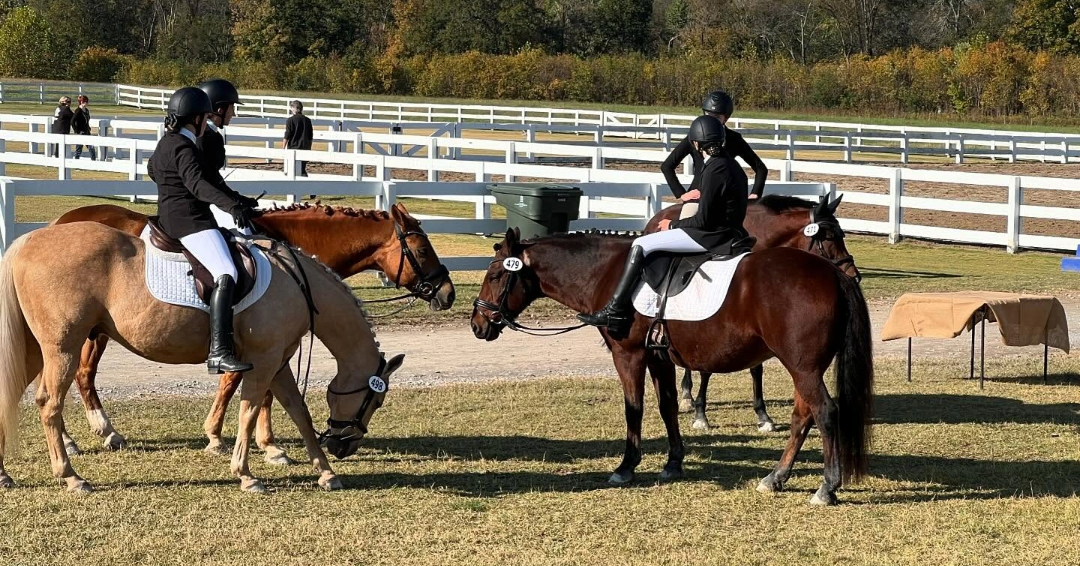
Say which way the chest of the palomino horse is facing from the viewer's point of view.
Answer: to the viewer's right

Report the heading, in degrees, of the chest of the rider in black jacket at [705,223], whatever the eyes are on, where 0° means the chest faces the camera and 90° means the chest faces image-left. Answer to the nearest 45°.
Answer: approximately 90°

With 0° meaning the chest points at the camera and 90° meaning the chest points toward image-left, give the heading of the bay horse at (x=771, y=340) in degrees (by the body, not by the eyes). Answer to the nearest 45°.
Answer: approximately 90°

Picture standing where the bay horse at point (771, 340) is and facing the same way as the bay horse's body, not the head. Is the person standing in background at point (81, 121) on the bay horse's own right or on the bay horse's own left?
on the bay horse's own right

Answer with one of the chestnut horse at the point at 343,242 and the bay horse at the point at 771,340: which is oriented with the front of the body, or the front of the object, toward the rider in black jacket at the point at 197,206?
the bay horse

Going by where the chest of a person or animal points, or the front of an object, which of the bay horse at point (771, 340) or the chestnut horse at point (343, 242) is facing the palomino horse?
the bay horse

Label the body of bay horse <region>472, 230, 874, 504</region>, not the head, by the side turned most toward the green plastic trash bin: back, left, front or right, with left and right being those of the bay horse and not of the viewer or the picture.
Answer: right

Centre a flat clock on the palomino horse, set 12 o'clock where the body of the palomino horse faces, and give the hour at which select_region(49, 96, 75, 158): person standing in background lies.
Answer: The person standing in background is roughly at 9 o'clock from the palomino horse.

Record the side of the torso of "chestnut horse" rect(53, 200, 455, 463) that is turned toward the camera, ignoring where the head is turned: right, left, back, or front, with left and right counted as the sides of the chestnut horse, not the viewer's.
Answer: right

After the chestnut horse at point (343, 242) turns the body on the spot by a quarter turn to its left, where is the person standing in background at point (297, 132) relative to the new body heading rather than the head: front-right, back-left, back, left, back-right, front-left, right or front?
front

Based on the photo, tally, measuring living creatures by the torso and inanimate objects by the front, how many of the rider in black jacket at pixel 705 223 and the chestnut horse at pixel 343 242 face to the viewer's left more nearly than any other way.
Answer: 1
